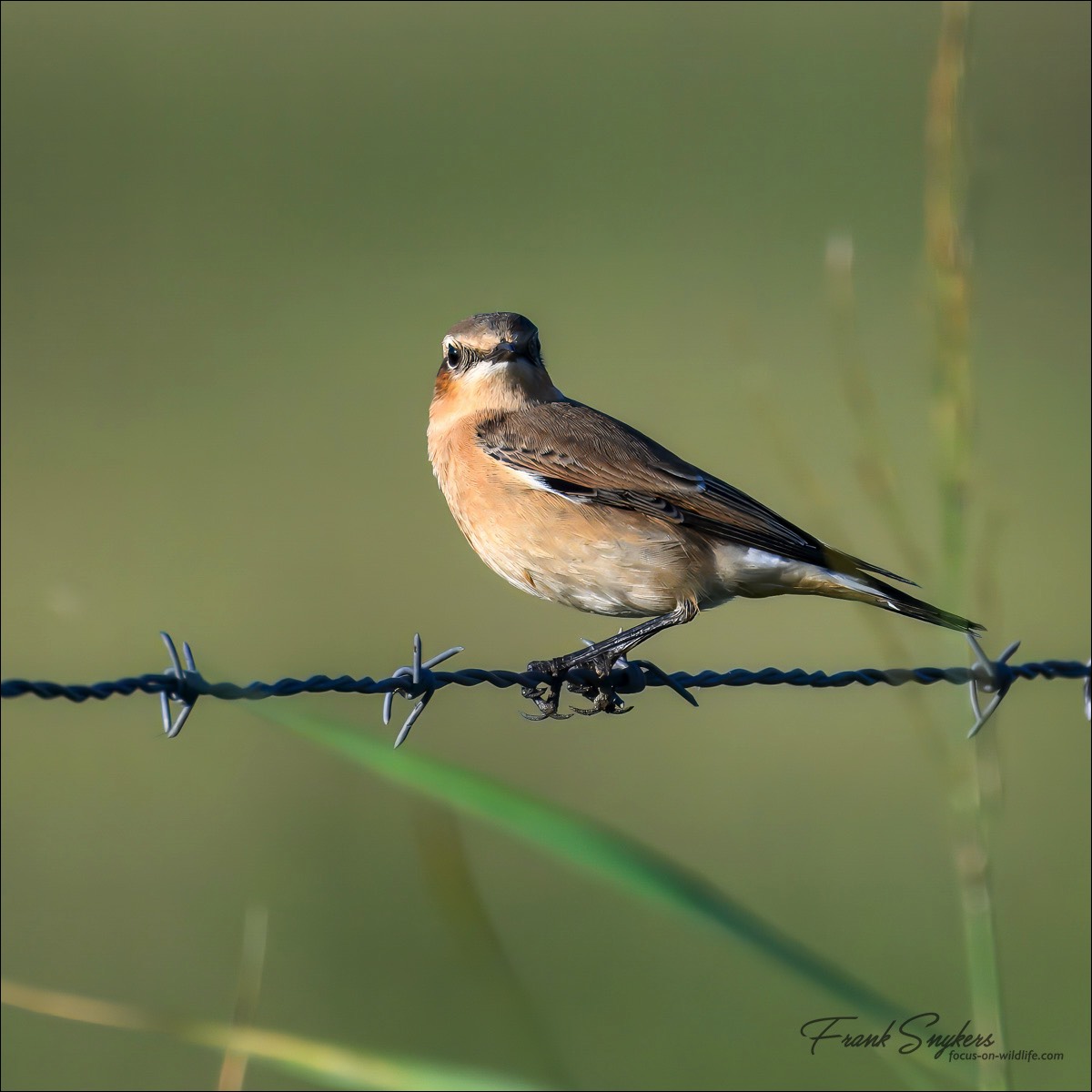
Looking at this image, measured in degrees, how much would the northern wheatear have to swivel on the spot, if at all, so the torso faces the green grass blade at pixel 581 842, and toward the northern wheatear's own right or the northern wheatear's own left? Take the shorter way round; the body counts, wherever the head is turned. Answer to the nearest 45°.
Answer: approximately 90° to the northern wheatear's own left

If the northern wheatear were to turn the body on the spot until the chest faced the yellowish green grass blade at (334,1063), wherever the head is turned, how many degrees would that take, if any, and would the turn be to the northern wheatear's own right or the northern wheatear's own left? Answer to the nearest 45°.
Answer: approximately 90° to the northern wheatear's own left

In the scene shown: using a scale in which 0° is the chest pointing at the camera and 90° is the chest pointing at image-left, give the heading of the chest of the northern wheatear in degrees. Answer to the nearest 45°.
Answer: approximately 90°
